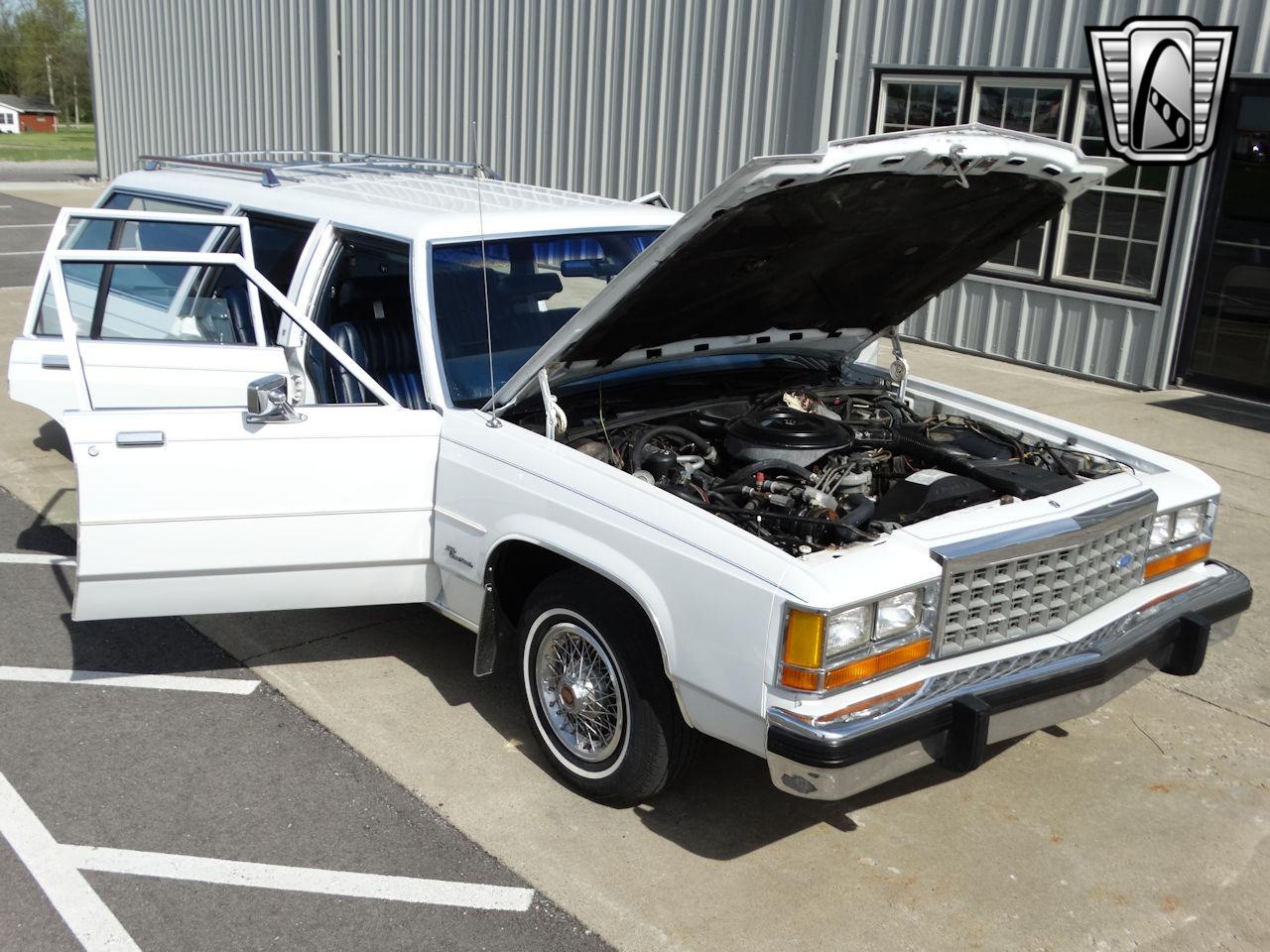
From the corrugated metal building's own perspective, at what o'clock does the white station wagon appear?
The white station wagon is roughly at 11 o'clock from the corrugated metal building.

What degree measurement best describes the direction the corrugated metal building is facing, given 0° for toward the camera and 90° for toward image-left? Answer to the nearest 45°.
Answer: approximately 45°

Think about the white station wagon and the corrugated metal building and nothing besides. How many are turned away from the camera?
0

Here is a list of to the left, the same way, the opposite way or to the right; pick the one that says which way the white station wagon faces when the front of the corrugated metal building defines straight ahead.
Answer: to the left

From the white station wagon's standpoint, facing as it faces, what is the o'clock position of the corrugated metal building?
The corrugated metal building is roughly at 8 o'clock from the white station wagon.
